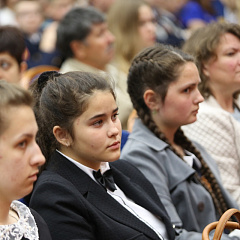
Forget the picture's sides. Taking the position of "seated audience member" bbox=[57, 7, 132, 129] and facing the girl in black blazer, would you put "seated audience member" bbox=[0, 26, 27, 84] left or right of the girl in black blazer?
right

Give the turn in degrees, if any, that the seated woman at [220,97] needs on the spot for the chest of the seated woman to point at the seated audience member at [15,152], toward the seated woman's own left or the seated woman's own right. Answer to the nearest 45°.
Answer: approximately 45° to the seated woman's own right
